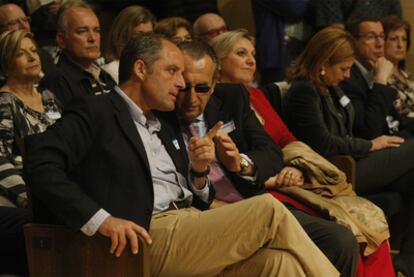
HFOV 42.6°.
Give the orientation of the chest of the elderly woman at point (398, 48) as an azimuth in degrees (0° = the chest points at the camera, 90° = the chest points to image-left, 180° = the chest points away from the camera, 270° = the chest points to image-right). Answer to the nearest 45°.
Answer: approximately 315°

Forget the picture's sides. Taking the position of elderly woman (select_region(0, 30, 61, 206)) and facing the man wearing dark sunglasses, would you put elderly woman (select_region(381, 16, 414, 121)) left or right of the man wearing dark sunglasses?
left

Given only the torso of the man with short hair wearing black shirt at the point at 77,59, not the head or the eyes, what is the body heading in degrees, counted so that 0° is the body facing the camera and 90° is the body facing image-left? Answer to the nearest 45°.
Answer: approximately 315°

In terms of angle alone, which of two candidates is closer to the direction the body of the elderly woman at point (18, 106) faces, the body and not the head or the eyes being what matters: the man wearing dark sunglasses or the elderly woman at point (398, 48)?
the man wearing dark sunglasses

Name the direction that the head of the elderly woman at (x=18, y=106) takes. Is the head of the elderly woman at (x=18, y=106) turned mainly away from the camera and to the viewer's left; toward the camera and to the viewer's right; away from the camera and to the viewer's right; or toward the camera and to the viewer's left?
toward the camera and to the viewer's right

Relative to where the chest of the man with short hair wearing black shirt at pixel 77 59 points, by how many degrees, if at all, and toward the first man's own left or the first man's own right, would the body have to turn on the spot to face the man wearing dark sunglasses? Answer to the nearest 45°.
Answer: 0° — they already face them

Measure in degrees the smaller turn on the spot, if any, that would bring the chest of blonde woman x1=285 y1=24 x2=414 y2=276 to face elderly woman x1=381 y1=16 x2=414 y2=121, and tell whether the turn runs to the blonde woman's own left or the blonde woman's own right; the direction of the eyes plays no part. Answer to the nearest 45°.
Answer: approximately 90° to the blonde woman's own left

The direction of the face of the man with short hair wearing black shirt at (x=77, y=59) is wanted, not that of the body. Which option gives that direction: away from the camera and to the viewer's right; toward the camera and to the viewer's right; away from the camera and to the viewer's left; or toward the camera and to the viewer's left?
toward the camera and to the viewer's right

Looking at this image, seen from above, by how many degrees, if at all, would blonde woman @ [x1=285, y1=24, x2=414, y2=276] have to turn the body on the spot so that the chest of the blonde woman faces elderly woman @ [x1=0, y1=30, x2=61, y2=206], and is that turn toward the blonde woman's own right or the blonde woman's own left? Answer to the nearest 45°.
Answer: approximately 135° to the blonde woman's own right
